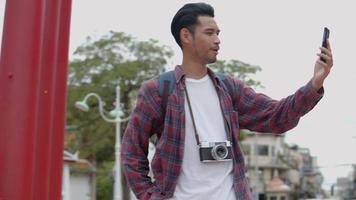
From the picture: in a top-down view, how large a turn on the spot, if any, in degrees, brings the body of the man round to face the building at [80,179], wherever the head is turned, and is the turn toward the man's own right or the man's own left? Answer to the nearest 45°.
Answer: approximately 135° to the man's own left

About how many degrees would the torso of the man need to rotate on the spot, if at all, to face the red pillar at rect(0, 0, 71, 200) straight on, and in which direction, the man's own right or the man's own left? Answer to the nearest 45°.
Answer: approximately 90° to the man's own right

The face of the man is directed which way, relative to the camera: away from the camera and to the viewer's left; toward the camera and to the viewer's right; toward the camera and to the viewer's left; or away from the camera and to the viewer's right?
toward the camera and to the viewer's right

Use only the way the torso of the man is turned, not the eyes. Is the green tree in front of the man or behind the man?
behind

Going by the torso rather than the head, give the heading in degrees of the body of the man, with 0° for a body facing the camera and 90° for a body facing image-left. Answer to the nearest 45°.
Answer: approximately 315°

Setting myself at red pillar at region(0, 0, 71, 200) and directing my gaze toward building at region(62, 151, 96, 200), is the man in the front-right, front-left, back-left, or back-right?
front-right
